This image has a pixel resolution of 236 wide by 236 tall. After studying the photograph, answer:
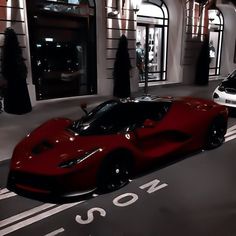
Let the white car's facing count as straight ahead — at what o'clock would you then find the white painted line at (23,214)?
The white painted line is roughly at 11 o'clock from the white car.

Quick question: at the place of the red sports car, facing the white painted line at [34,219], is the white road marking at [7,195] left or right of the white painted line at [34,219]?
right

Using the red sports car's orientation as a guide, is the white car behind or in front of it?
behind

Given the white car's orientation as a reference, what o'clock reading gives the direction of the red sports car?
The red sports car is roughly at 11 o'clock from the white car.

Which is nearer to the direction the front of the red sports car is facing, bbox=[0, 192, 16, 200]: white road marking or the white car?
the white road marking

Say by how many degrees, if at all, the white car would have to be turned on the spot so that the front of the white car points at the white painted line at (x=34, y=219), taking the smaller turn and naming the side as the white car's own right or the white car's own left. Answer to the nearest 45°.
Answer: approximately 45° to the white car's own left

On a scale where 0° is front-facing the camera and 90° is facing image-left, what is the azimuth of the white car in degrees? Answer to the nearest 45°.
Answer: approximately 45°
